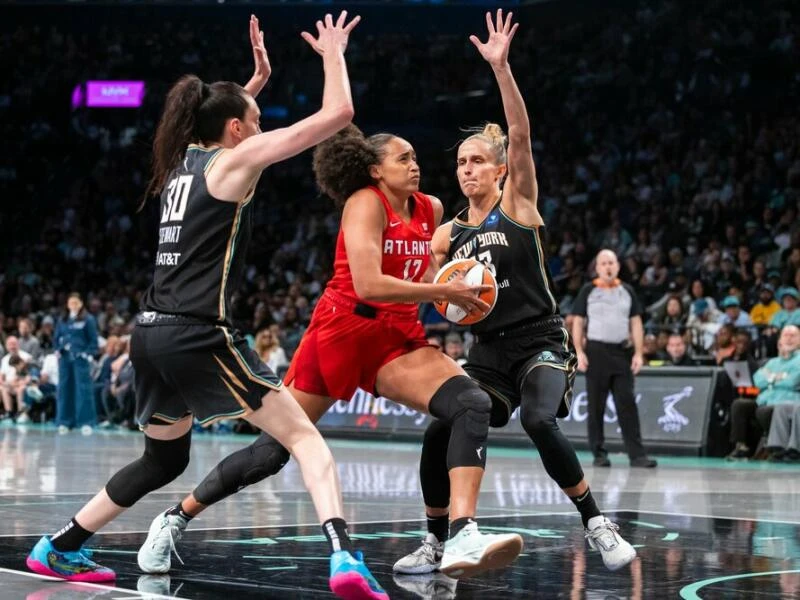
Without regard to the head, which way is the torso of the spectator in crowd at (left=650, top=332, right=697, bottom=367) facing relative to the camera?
toward the camera

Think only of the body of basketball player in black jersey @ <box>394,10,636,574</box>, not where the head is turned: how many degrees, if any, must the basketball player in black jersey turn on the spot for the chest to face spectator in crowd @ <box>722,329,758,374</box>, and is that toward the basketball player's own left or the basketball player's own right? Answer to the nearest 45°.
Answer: approximately 135° to the basketball player's own right

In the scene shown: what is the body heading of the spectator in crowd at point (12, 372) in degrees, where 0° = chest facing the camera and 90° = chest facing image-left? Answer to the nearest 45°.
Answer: approximately 0°

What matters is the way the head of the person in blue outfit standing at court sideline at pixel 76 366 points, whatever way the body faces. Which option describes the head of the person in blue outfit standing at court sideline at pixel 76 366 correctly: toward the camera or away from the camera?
toward the camera

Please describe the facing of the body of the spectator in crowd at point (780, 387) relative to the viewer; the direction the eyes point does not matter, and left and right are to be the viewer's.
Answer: facing the viewer and to the left of the viewer

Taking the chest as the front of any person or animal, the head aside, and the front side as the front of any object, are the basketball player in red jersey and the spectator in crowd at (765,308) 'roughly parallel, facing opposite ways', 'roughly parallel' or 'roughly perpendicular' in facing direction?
roughly perpendicular

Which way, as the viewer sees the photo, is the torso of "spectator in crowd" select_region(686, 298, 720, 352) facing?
toward the camera

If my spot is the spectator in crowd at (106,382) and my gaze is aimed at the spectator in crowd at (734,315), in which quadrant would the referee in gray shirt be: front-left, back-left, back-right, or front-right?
front-right

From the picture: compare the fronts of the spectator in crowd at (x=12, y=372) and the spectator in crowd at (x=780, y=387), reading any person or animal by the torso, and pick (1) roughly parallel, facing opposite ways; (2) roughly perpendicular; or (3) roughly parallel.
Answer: roughly perpendicular

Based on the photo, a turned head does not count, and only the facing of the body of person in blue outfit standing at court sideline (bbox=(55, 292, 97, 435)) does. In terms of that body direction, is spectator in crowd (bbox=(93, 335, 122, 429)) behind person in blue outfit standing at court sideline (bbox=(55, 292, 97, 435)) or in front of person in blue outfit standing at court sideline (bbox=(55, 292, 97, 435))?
behind

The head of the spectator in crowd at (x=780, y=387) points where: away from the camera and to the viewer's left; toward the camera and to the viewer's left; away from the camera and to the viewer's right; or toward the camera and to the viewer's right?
toward the camera and to the viewer's left

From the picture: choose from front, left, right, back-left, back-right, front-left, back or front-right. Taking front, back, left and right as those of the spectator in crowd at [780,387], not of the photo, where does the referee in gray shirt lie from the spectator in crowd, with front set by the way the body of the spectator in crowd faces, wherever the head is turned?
front
